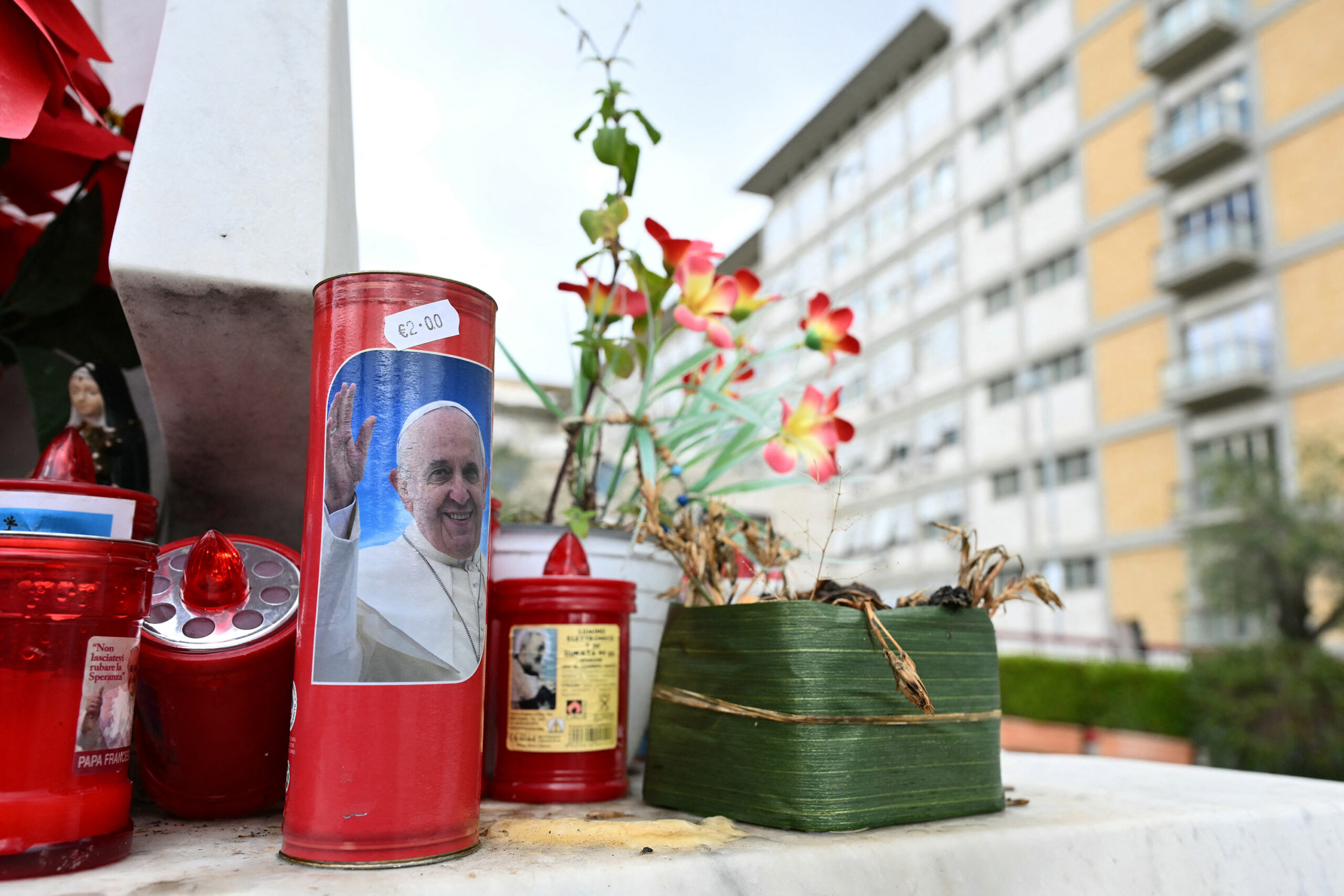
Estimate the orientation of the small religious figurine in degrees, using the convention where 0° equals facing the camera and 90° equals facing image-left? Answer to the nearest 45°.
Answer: approximately 45°

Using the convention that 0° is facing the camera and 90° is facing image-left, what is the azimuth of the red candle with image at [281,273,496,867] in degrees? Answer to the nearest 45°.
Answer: approximately 0°

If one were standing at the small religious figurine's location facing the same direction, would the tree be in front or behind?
behind

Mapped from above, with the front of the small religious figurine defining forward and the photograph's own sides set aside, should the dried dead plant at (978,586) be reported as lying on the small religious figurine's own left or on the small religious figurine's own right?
on the small religious figurine's own left

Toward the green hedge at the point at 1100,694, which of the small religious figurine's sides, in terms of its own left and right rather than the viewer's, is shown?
back
